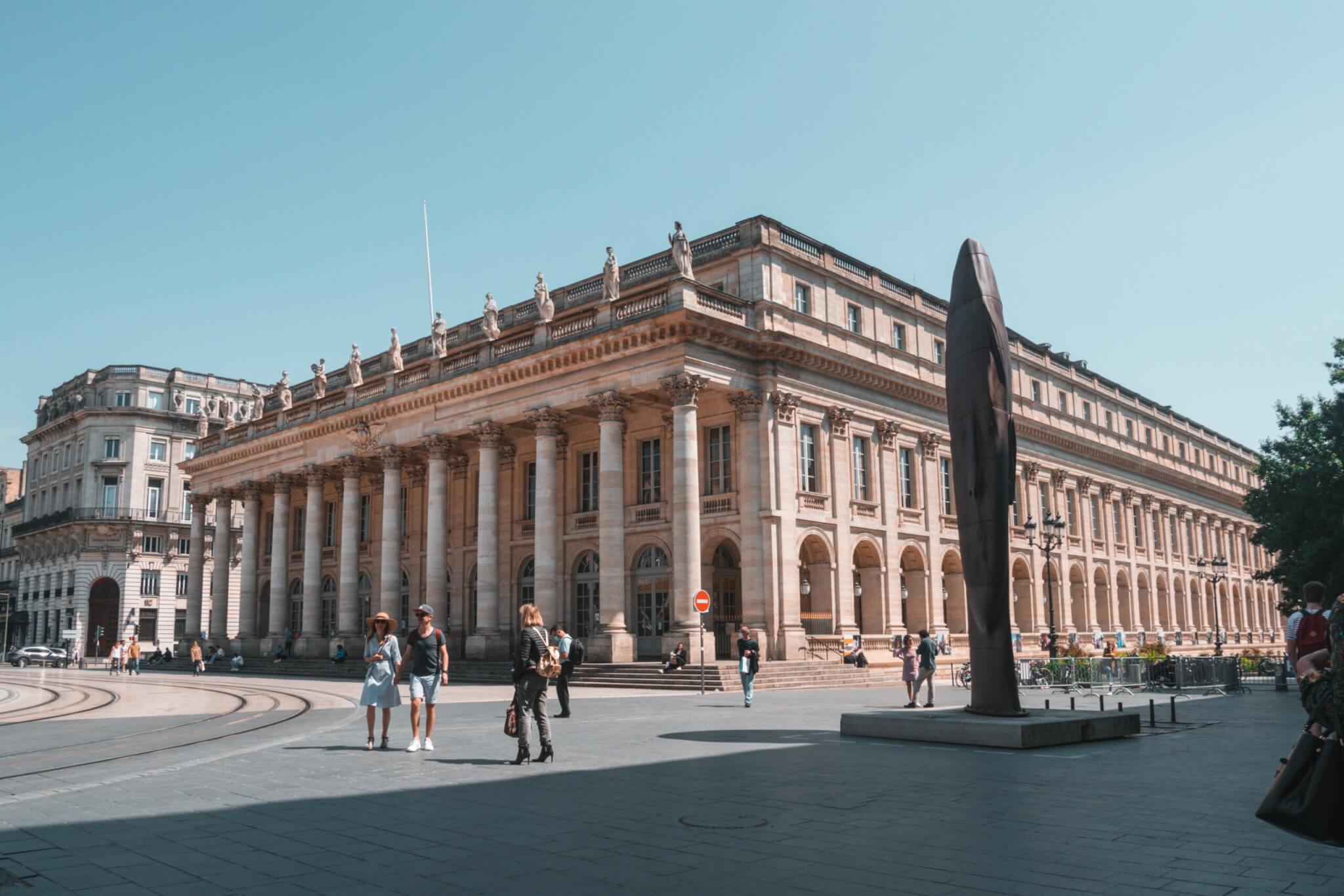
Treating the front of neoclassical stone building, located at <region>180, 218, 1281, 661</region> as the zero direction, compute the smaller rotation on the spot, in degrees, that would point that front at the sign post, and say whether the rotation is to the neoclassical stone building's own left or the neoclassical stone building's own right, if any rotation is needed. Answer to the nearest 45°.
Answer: approximately 45° to the neoclassical stone building's own left

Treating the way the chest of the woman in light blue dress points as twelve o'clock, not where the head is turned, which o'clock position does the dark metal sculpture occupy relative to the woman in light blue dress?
The dark metal sculpture is roughly at 9 o'clock from the woman in light blue dress.

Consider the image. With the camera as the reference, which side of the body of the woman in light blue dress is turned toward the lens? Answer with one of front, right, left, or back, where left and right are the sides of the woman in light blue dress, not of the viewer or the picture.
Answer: front

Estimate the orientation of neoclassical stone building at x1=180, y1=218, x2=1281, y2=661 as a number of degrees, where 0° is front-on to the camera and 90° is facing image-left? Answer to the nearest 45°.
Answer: approximately 45°

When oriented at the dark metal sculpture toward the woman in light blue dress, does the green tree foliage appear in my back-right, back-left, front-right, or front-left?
back-right

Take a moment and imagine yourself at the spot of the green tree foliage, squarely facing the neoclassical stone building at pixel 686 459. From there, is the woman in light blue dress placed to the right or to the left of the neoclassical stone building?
left

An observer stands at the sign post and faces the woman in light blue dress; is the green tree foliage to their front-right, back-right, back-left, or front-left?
back-left

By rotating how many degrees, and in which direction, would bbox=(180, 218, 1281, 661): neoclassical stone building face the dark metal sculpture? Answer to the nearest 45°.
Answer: approximately 45° to its left

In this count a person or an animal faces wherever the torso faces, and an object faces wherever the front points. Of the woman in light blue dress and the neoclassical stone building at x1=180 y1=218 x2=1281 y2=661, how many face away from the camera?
0

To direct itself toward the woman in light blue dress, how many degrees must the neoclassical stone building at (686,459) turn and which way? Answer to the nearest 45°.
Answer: approximately 45° to its left
